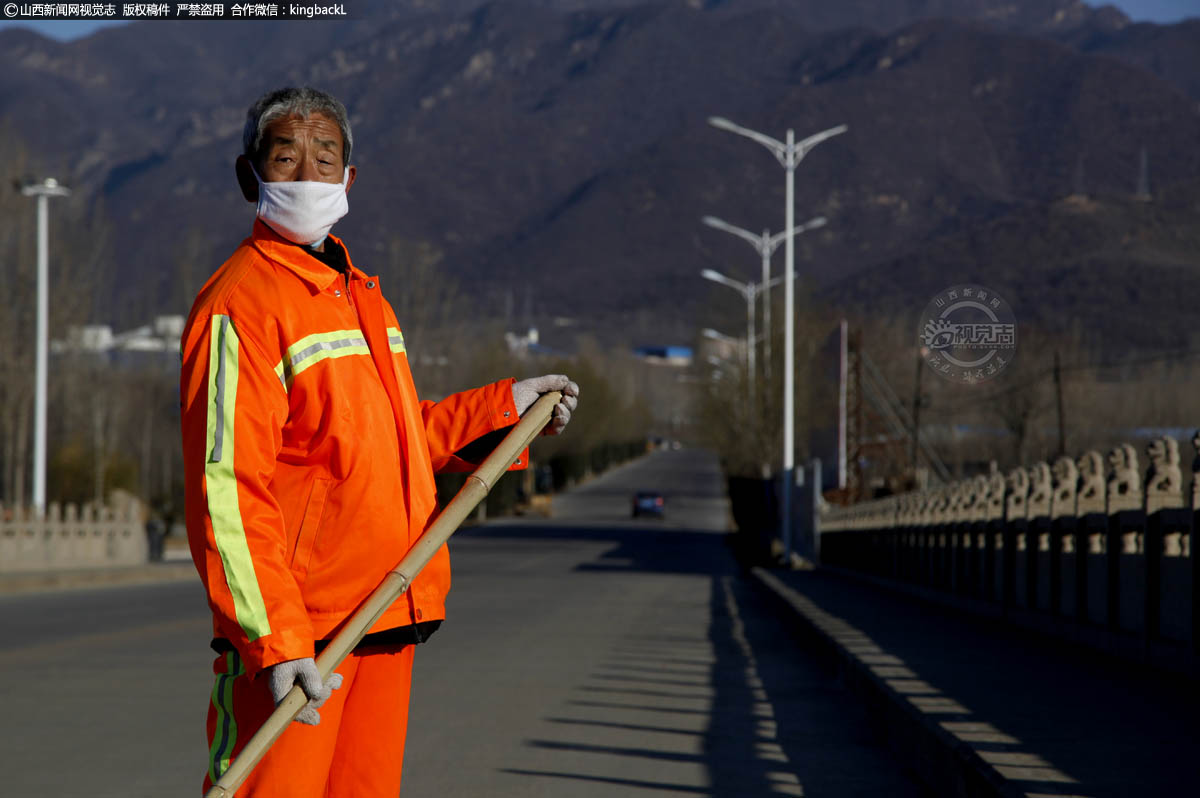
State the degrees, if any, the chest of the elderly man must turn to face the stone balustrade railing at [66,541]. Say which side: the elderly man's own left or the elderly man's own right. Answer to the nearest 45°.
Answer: approximately 135° to the elderly man's own left

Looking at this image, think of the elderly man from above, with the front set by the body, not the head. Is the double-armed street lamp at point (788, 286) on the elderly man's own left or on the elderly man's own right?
on the elderly man's own left

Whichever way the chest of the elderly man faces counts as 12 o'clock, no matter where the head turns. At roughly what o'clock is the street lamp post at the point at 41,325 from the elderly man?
The street lamp post is roughly at 7 o'clock from the elderly man.

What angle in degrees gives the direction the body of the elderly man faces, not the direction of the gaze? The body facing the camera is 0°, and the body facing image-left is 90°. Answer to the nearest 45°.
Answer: approximately 315°

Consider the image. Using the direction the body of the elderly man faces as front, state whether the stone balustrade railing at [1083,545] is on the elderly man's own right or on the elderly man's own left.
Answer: on the elderly man's own left
